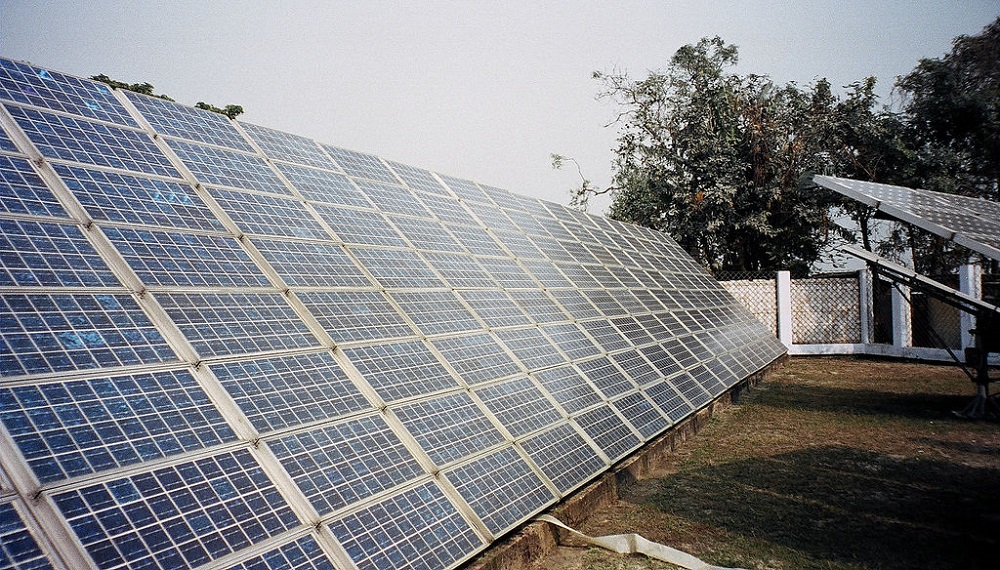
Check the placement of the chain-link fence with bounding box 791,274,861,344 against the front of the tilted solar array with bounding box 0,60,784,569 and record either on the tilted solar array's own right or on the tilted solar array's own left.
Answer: on the tilted solar array's own left

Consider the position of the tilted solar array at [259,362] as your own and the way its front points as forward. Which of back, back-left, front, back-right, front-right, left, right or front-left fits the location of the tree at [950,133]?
left

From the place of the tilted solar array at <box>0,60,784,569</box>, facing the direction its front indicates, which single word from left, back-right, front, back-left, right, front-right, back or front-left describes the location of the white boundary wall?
left

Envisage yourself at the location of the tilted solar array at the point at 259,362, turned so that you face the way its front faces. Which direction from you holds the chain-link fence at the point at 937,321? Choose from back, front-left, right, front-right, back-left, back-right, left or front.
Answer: left

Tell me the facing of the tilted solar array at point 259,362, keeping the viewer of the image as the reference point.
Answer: facing the viewer and to the right of the viewer

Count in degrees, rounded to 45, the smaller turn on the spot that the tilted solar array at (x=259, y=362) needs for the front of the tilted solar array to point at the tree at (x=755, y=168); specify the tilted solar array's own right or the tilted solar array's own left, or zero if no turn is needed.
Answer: approximately 90° to the tilted solar array's own left

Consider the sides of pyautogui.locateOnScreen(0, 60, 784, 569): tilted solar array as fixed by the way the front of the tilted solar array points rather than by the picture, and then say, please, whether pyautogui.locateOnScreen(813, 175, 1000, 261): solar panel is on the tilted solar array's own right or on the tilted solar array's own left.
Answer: on the tilted solar array's own left
